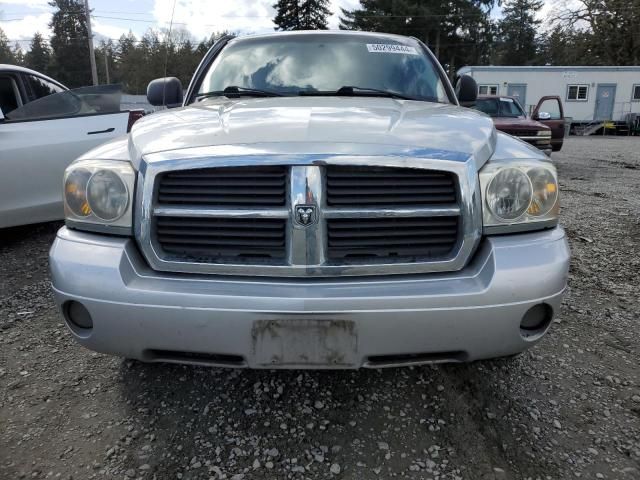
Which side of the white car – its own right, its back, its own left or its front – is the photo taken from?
left

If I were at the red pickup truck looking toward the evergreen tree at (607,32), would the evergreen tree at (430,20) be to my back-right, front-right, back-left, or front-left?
front-left

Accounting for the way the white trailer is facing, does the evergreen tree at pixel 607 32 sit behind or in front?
behind

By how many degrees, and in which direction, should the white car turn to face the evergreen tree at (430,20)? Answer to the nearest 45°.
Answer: approximately 135° to its right

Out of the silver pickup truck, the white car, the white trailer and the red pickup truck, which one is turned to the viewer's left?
the white car

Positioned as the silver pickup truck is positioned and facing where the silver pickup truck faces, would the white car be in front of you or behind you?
behind

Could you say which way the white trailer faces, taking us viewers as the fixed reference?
facing the viewer

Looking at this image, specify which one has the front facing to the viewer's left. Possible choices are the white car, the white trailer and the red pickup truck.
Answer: the white car

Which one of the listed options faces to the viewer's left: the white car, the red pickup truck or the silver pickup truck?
the white car

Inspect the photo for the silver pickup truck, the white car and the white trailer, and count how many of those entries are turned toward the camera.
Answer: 2

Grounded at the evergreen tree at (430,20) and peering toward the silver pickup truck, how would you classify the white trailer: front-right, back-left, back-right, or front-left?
front-left

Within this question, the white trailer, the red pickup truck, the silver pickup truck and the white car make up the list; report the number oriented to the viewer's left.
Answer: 1

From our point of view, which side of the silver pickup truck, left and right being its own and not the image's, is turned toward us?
front
